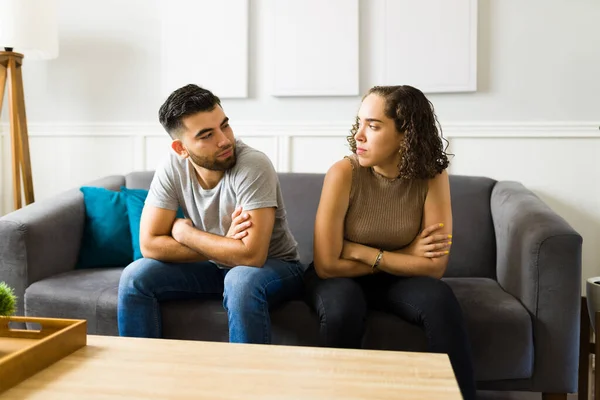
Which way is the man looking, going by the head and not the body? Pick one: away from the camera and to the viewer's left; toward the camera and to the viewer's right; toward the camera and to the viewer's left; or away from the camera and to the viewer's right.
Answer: toward the camera and to the viewer's right

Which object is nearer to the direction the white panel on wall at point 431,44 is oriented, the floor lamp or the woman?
the woman

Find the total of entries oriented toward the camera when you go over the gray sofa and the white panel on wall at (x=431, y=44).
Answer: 2

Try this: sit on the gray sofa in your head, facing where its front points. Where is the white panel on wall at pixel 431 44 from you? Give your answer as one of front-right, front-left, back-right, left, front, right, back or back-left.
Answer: back

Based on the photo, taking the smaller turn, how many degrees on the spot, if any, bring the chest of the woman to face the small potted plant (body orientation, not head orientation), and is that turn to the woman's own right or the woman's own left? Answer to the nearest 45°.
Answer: approximately 45° to the woman's own right

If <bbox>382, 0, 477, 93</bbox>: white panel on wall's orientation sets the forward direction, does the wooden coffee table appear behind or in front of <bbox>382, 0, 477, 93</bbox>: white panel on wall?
in front

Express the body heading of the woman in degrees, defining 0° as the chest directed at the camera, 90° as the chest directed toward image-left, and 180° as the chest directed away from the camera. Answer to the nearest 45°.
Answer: approximately 0°

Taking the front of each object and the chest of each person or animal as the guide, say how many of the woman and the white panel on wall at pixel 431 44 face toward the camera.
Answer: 2
